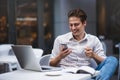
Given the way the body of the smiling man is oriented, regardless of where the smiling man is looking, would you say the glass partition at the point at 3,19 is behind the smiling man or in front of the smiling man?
behind

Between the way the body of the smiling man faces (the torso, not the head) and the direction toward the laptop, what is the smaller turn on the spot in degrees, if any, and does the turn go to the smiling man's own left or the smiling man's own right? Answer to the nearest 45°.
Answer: approximately 45° to the smiling man's own right

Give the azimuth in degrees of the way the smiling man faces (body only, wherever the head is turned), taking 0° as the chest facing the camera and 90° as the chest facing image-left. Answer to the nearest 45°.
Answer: approximately 0°

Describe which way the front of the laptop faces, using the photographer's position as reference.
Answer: facing away from the viewer and to the right of the viewer

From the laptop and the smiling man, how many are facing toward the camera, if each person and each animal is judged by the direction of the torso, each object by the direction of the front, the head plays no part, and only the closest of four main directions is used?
1

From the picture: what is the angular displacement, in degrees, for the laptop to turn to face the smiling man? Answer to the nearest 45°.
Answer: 0° — it already faces them

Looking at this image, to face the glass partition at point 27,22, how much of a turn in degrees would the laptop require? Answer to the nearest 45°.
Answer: approximately 45° to its left
